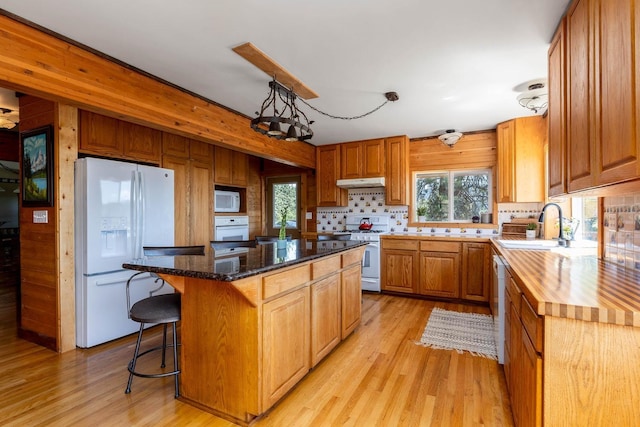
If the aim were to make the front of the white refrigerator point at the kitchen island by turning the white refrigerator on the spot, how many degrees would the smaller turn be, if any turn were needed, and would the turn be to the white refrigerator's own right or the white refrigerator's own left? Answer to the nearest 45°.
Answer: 0° — it already faces it

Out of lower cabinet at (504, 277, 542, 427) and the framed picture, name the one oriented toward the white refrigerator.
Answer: the lower cabinet

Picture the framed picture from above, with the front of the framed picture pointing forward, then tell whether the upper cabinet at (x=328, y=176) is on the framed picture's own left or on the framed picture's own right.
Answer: on the framed picture's own left

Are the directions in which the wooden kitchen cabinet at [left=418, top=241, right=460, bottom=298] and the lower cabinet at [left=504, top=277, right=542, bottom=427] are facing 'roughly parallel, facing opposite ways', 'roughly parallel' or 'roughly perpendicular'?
roughly perpendicular

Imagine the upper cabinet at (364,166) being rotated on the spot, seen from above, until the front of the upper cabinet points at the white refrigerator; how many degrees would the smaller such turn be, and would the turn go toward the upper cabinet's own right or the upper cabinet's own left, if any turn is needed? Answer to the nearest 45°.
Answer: approximately 45° to the upper cabinet's own right

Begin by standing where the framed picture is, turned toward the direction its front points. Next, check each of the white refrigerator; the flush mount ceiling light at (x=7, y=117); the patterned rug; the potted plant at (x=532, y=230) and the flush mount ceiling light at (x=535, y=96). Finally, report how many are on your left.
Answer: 4

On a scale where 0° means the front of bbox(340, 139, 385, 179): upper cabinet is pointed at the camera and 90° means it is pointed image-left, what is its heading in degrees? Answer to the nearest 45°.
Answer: approximately 0°

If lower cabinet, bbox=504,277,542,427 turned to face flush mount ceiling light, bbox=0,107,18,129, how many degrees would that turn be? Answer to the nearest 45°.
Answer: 0° — it already faces it

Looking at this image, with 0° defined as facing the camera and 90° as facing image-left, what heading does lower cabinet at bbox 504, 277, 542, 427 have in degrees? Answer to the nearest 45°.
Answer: approximately 90°

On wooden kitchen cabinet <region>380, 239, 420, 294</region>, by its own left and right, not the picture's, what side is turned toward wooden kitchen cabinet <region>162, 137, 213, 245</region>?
right
